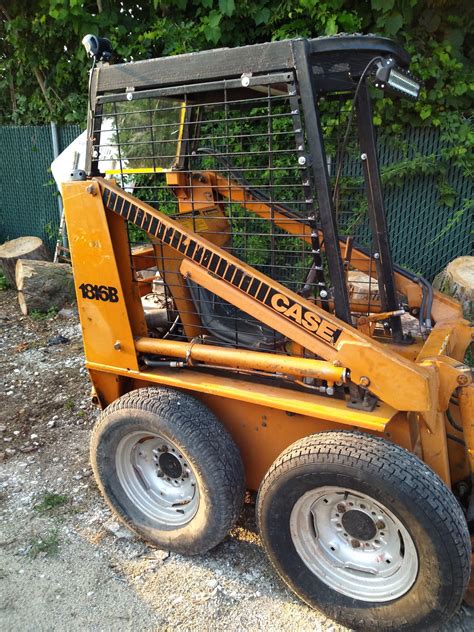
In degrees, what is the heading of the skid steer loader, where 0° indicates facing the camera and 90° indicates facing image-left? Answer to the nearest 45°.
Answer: approximately 315°

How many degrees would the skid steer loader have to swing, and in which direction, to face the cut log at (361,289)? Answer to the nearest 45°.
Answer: approximately 90° to its left

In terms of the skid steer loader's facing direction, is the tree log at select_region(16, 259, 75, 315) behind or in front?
behind

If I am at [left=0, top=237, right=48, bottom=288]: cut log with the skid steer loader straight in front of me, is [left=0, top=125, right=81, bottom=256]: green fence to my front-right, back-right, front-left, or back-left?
back-left

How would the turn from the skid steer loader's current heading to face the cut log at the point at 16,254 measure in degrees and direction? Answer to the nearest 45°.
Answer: approximately 180°

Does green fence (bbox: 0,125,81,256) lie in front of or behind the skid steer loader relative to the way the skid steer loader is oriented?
behind

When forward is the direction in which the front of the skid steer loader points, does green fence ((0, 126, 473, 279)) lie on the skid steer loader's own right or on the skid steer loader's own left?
on the skid steer loader's own left
